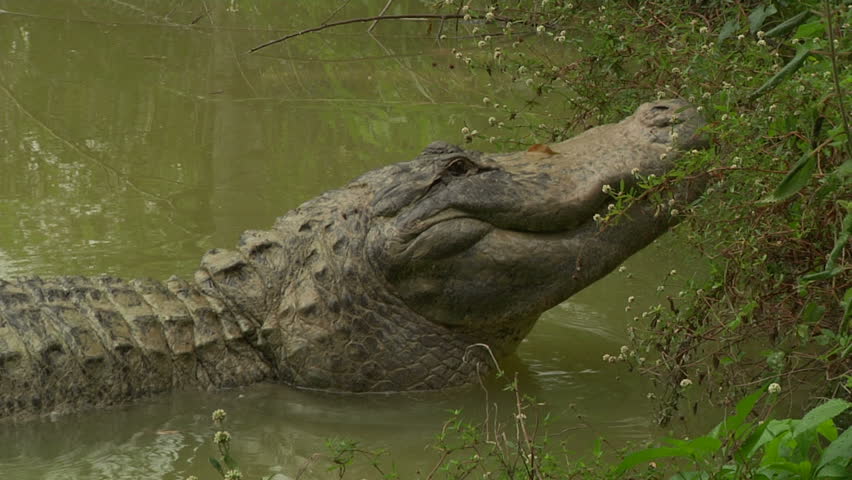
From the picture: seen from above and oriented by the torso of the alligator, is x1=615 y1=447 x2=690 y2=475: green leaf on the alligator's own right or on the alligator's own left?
on the alligator's own right

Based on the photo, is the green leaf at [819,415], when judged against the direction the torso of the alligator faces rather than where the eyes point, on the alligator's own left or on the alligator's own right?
on the alligator's own right

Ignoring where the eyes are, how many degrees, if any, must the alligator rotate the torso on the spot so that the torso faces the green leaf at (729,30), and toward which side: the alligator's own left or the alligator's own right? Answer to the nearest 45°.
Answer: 0° — it already faces it

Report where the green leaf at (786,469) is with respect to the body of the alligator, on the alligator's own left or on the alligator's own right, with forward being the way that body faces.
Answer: on the alligator's own right

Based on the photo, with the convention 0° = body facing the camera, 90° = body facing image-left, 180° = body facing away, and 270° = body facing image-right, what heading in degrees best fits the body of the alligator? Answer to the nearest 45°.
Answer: approximately 270°

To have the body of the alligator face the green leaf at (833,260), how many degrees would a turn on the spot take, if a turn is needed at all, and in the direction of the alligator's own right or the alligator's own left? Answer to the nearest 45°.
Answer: approximately 45° to the alligator's own right
